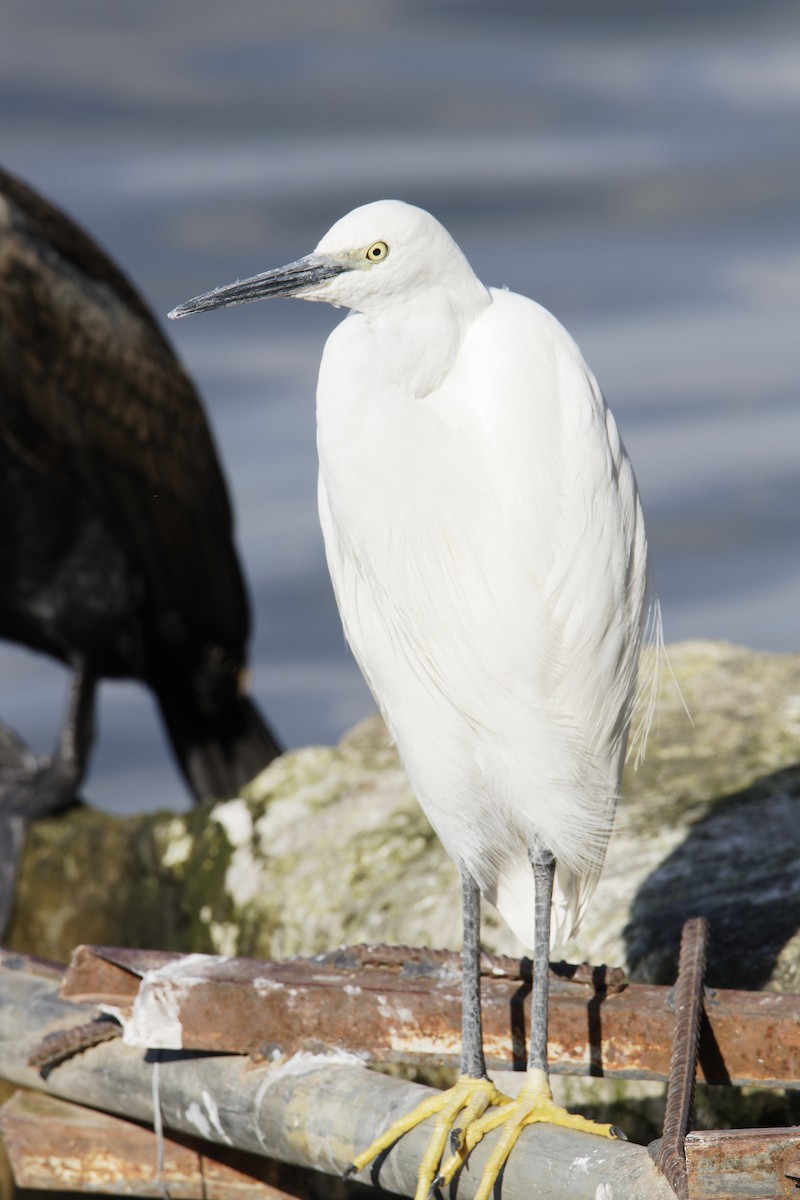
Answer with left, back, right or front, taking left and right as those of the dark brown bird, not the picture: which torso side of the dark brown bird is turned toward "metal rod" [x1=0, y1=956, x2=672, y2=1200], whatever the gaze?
left

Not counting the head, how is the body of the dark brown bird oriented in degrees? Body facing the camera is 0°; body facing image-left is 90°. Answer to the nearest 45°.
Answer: approximately 90°

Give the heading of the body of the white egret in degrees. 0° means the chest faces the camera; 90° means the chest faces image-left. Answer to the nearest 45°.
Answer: approximately 45°

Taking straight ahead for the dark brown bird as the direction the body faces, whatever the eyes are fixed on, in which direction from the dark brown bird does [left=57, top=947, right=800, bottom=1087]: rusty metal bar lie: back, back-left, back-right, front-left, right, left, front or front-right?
left

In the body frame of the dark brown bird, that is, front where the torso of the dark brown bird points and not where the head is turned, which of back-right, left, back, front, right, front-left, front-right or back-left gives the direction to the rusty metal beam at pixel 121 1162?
left

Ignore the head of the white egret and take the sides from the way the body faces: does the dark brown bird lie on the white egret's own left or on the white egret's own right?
on the white egret's own right

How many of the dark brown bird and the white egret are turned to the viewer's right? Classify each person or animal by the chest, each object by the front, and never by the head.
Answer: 0
